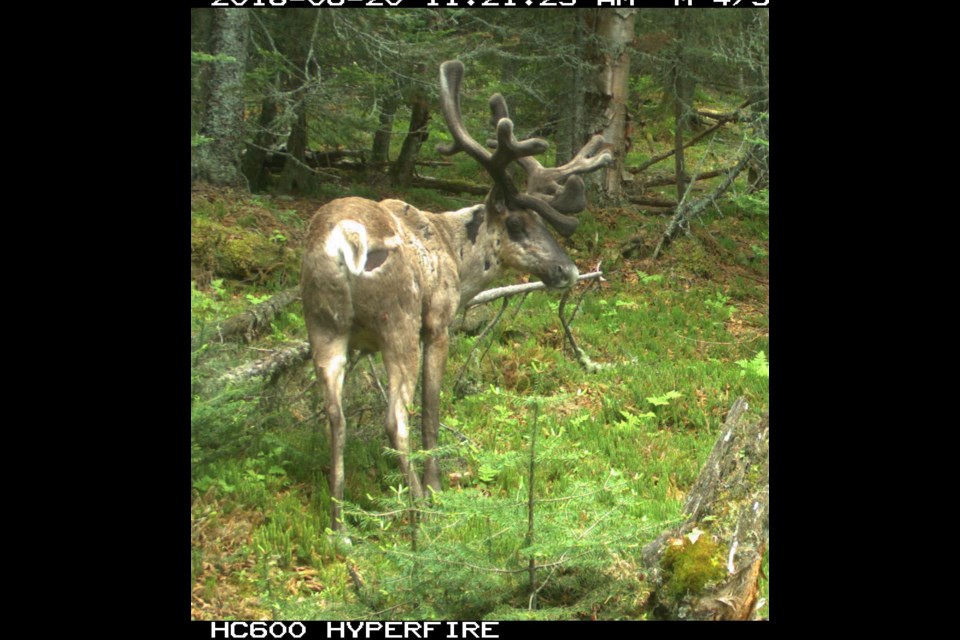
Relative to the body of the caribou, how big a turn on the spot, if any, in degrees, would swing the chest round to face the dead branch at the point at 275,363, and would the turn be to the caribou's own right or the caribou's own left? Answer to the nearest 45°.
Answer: approximately 90° to the caribou's own left

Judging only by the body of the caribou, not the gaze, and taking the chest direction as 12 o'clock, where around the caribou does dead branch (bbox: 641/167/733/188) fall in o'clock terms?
The dead branch is roughly at 11 o'clock from the caribou.

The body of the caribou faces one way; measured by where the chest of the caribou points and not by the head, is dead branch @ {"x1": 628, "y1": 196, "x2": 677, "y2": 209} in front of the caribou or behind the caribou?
in front

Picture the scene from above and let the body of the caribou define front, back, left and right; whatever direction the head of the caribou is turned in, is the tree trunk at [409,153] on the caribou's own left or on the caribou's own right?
on the caribou's own left

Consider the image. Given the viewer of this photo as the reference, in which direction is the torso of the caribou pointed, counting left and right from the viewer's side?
facing away from the viewer and to the right of the viewer

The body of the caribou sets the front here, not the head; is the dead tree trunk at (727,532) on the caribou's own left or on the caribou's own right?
on the caribou's own right

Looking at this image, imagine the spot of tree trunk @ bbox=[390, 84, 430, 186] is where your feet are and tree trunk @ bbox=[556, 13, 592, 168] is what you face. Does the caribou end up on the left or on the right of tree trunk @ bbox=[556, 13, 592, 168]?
right

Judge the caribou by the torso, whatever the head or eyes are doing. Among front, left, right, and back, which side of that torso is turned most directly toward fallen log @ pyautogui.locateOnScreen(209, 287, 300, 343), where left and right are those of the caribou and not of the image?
left
